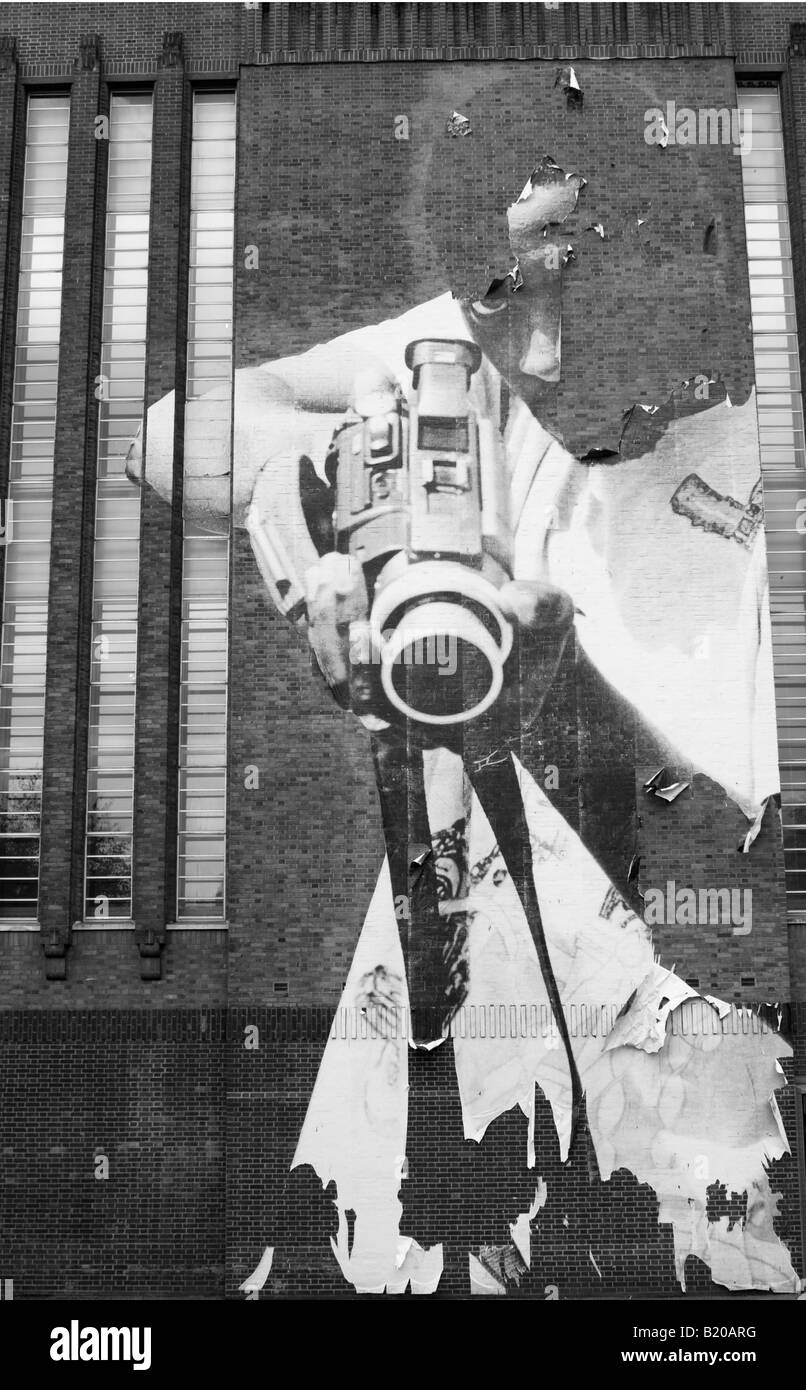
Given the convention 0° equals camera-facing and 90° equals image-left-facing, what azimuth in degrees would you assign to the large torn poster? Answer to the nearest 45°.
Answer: approximately 0°
